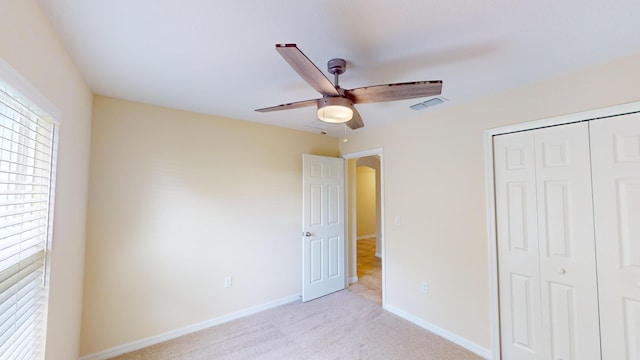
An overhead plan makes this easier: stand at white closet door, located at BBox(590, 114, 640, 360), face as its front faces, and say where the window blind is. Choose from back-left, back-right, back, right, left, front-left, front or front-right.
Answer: front

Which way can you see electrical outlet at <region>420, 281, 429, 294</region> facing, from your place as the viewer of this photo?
facing the viewer and to the left of the viewer

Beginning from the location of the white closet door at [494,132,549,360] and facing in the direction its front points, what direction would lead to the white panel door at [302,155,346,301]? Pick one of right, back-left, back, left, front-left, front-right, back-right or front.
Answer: front-right

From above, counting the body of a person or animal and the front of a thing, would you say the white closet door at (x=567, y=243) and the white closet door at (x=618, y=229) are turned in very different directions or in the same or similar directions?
same or similar directions

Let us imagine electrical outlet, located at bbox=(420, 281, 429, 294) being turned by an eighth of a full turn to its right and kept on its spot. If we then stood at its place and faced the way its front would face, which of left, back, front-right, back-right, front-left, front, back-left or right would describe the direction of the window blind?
front-left

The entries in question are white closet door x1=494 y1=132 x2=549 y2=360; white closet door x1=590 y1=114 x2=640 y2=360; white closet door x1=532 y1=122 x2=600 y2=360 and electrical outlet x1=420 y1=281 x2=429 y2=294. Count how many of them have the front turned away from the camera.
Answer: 0

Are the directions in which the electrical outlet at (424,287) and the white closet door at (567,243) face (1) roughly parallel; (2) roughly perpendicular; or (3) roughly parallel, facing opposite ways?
roughly parallel

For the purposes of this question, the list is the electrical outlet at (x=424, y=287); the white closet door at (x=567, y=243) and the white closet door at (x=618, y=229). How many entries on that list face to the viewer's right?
0

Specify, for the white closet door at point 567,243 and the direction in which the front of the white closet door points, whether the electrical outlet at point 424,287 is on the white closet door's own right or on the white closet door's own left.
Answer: on the white closet door's own right

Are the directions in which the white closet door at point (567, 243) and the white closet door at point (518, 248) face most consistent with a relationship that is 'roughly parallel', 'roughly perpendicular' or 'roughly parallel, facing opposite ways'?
roughly parallel

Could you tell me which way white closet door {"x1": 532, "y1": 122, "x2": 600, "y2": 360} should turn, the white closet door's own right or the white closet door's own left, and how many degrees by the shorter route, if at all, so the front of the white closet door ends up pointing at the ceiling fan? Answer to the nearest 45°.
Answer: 0° — it already faces it

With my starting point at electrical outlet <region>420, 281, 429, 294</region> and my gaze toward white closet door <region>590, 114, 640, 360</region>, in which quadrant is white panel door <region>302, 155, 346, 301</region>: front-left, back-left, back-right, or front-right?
back-right
